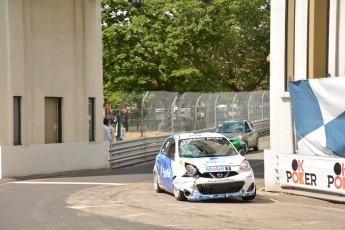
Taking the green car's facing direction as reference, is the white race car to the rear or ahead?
ahead

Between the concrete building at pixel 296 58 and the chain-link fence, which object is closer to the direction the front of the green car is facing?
the concrete building

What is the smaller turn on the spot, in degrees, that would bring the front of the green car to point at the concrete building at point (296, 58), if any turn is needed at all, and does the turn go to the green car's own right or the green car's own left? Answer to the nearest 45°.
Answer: approximately 45° to the green car's own left

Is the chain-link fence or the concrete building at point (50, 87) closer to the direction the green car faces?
the concrete building

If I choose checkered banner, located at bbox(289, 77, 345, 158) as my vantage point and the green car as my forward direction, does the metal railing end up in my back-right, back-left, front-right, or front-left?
front-left

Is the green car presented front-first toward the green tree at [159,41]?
no

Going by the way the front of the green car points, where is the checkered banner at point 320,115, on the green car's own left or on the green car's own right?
on the green car's own left

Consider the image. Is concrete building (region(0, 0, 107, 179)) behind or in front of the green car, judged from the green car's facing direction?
in front

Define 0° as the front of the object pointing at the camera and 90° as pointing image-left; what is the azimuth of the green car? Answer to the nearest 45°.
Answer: approximately 45°

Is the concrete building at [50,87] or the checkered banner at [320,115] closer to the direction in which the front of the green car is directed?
the concrete building

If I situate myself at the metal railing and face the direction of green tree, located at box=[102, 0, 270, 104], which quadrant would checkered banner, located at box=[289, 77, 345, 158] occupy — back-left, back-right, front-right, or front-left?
back-right
